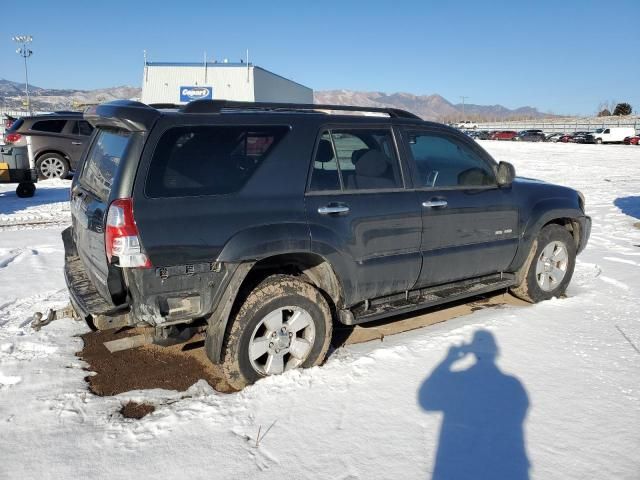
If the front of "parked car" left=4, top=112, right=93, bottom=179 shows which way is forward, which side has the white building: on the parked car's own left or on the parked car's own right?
on the parked car's own left

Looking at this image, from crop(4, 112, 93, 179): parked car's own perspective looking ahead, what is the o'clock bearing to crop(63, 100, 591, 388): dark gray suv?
The dark gray suv is roughly at 3 o'clock from the parked car.

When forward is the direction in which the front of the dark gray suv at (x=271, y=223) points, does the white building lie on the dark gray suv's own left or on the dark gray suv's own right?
on the dark gray suv's own left

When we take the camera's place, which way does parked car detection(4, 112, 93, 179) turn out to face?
facing to the right of the viewer

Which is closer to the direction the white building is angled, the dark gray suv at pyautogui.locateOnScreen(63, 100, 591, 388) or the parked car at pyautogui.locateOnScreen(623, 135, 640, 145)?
the dark gray suv

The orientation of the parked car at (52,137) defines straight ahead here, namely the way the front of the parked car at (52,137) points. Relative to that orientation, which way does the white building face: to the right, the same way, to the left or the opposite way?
to the right

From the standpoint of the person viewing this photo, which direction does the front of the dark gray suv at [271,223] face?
facing away from the viewer and to the right of the viewer

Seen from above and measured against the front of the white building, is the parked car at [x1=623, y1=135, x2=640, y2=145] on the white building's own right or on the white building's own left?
on the white building's own left

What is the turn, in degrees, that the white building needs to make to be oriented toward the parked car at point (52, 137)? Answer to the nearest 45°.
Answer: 0° — it already faces it

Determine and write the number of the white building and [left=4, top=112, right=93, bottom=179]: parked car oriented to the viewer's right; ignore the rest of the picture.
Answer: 1

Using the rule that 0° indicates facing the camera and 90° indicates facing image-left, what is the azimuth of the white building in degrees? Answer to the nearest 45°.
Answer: approximately 0°
